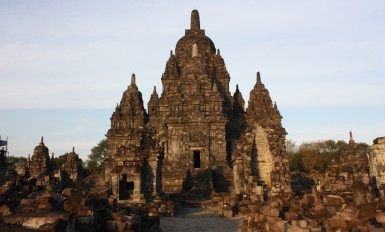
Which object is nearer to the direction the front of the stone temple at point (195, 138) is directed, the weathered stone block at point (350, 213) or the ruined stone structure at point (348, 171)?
the weathered stone block

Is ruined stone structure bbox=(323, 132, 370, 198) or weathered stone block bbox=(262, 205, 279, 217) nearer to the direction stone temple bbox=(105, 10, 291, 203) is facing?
the weathered stone block

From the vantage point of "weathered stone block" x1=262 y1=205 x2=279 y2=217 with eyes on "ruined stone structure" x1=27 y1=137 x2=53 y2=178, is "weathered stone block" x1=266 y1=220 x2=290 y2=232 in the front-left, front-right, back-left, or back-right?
back-left

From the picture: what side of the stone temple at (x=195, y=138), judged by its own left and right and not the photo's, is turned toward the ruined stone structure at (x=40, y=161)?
right

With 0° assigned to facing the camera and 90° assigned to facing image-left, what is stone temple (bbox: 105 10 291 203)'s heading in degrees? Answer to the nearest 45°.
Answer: approximately 0°

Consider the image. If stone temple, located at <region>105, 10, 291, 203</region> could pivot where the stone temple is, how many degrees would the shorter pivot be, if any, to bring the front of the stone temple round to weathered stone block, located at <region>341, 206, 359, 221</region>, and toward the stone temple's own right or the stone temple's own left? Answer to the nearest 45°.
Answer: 0° — it already faces it

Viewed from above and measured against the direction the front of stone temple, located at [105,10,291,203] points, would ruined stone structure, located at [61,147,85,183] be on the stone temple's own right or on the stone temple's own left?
on the stone temple's own right

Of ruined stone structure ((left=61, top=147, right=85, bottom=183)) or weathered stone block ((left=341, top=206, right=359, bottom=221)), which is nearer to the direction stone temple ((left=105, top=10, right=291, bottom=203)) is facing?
the weathered stone block
